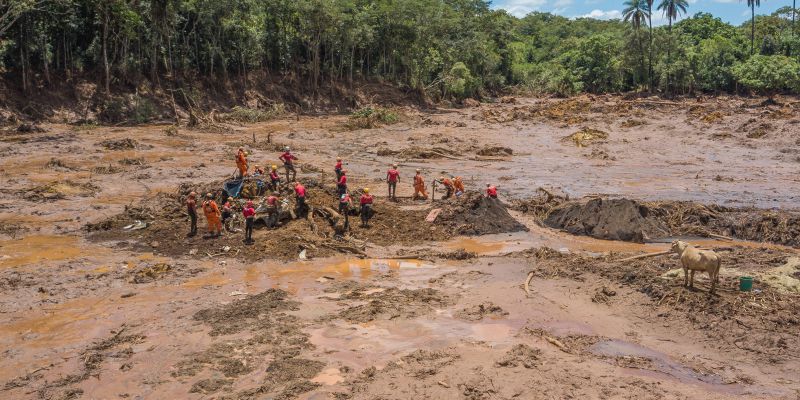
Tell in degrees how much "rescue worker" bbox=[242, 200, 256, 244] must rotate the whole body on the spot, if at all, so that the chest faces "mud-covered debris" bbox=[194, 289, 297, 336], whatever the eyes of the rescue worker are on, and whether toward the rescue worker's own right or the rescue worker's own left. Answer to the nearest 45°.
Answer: approximately 180°

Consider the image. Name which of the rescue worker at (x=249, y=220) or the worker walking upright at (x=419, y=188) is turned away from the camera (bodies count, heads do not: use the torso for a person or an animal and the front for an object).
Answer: the rescue worker

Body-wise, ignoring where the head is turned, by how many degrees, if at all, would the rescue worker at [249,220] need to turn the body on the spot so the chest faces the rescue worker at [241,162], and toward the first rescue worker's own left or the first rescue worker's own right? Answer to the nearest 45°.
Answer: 0° — they already face them

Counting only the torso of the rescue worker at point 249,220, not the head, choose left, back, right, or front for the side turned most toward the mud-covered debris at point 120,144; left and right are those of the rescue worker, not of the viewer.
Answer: front

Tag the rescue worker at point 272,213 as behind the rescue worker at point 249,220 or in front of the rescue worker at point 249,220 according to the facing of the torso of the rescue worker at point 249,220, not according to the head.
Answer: in front

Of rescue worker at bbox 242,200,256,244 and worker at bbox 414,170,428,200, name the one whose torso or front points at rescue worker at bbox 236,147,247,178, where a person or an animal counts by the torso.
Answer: rescue worker at bbox 242,200,256,244

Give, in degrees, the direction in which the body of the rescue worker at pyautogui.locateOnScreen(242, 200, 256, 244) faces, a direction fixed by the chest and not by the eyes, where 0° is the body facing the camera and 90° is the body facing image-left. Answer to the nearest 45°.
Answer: approximately 180°

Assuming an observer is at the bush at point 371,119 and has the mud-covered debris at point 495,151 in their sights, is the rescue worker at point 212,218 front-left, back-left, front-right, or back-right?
front-right

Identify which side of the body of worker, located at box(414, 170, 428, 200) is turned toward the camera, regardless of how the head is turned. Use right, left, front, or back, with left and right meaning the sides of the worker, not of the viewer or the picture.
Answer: right

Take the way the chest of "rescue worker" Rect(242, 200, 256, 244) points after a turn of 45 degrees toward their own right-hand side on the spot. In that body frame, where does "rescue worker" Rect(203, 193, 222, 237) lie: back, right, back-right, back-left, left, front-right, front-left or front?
left

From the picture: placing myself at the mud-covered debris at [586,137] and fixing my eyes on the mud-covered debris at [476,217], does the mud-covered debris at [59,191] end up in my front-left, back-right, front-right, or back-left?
front-right
